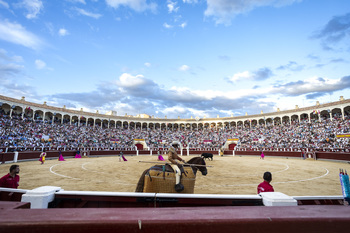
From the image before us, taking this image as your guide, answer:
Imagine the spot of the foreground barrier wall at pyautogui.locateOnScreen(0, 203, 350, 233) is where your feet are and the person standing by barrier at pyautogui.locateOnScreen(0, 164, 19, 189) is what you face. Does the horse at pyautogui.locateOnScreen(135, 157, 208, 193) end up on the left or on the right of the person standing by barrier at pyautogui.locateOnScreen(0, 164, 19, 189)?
right

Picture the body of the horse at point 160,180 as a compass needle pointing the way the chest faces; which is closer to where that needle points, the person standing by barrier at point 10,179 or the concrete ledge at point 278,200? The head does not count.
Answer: the concrete ledge

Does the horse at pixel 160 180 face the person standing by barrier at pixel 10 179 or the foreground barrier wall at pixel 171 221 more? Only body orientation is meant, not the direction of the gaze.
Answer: the foreground barrier wall

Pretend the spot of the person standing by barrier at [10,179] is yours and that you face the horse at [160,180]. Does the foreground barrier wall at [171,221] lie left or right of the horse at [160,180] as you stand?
right

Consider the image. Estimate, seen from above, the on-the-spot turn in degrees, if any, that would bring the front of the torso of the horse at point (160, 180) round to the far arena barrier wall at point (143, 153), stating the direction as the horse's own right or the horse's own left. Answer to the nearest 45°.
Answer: approximately 90° to the horse's own left

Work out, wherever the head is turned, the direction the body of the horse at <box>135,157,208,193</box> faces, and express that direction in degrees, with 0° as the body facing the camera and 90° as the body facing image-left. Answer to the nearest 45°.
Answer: approximately 270°

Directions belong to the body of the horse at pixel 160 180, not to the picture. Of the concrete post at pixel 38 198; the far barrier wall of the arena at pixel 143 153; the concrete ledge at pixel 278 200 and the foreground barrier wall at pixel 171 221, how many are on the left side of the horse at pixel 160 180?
1

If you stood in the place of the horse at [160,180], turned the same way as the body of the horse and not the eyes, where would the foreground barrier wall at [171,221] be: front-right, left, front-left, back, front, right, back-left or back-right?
right

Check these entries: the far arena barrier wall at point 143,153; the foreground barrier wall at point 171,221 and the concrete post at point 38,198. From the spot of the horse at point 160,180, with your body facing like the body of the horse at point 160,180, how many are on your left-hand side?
1
